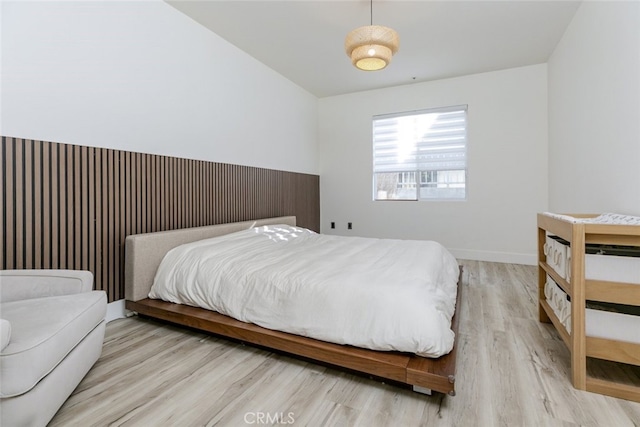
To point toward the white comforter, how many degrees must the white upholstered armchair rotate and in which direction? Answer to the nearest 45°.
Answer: approximately 45° to its left

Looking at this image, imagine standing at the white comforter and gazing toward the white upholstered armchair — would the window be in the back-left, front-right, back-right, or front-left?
back-right

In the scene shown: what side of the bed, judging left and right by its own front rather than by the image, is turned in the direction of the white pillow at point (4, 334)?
right

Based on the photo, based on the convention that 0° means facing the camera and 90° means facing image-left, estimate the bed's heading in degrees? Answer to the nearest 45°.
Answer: approximately 315°

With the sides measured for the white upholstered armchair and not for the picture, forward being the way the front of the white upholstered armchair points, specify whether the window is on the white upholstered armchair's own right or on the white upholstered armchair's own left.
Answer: on the white upholstered armchair's own left

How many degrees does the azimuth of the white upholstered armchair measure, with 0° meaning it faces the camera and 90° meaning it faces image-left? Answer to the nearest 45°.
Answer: approximately 315°

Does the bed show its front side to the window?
no
